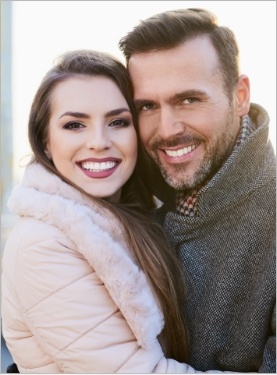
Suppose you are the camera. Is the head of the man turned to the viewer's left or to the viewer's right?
to the viewer's left

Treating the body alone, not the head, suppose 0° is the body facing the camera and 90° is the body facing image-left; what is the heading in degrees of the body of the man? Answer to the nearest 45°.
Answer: approximately 45°

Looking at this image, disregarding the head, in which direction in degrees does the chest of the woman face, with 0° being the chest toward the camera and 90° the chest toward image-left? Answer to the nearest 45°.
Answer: approximately 315°
